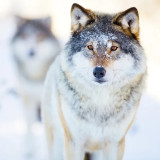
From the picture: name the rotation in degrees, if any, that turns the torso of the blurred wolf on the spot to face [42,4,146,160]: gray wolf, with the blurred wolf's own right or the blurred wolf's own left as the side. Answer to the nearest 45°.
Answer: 0° — it already faces it

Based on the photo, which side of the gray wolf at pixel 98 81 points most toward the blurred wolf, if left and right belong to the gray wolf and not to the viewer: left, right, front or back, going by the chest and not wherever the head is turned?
back

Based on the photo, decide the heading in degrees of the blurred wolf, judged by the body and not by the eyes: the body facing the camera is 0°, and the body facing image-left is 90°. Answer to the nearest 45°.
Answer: approximately 0°

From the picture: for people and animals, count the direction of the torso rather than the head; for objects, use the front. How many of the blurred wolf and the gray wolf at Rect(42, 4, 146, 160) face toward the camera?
2
